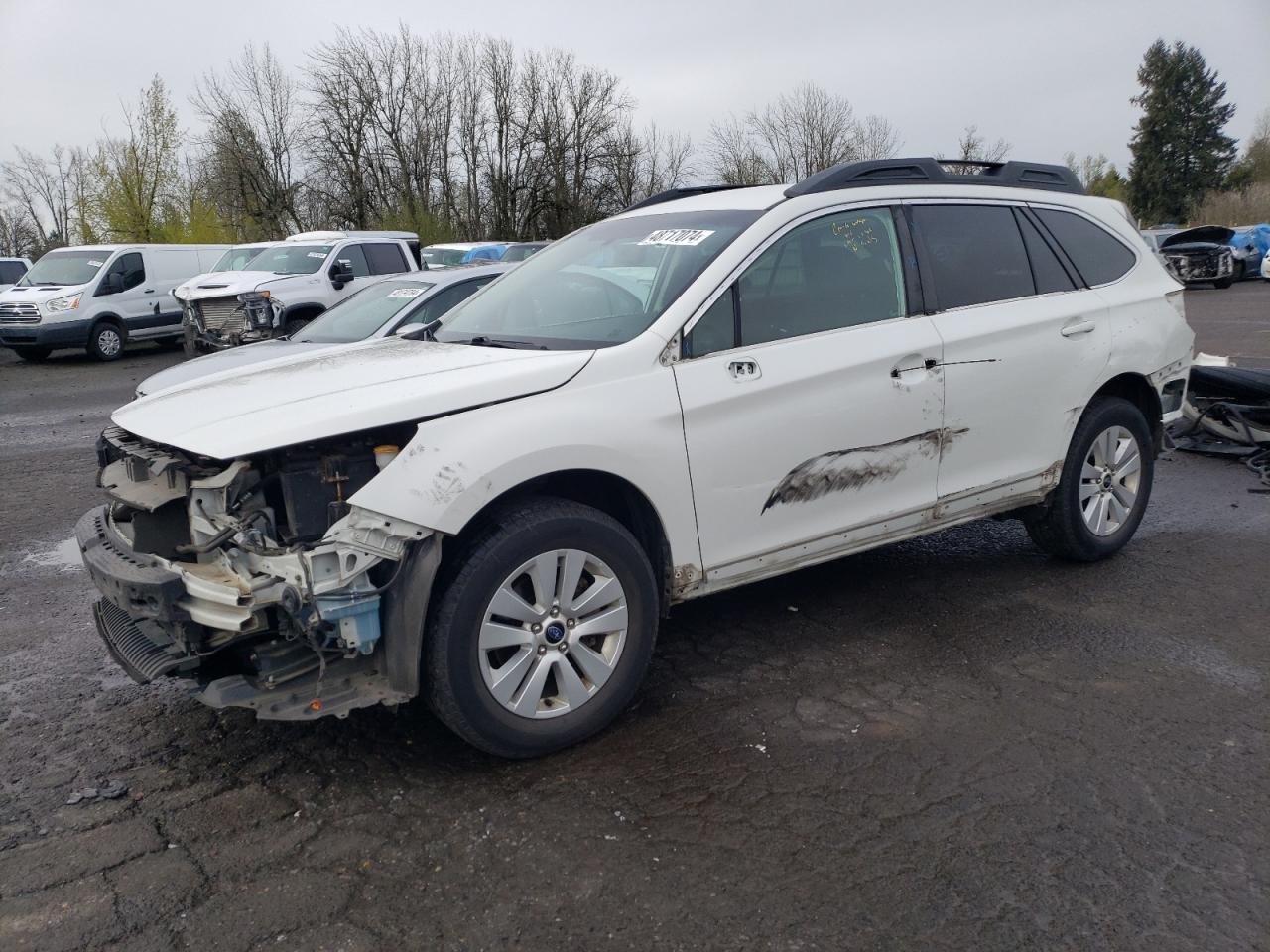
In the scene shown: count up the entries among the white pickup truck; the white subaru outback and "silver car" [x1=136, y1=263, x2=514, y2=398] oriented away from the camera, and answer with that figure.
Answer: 0

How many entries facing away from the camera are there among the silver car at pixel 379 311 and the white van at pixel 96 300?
0

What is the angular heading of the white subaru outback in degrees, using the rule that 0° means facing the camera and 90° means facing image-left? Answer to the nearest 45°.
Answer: approximately 45°

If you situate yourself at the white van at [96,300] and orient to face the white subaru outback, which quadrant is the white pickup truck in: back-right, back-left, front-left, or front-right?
front-left

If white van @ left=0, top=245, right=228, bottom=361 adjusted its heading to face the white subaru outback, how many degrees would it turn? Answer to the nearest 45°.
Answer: approximately 45° to its left

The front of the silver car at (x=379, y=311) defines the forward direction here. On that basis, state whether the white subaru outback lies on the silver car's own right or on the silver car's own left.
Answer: on the silver car's own left

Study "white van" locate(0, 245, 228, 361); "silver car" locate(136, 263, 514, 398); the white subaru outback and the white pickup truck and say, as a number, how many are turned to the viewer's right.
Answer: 0

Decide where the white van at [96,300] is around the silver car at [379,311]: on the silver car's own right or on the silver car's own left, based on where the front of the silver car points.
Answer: on the silver car's own right

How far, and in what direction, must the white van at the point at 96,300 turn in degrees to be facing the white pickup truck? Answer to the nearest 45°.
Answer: approximately 90° to its left

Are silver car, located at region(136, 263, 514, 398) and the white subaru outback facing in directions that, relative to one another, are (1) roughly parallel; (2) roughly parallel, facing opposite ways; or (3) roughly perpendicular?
roughly parallel

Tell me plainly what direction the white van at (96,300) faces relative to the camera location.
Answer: facing the viewer and to the left of the viewer

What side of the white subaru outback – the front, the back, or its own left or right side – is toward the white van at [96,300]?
right

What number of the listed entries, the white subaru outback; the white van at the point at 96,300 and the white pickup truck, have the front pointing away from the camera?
0
